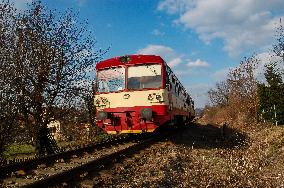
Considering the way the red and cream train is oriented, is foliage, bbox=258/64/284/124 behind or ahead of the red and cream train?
behind

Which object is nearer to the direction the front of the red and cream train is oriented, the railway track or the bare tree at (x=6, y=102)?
the railway track

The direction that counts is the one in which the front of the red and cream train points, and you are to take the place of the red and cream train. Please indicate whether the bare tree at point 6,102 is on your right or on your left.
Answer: on your right

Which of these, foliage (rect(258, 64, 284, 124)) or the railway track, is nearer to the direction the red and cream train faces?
the railway track

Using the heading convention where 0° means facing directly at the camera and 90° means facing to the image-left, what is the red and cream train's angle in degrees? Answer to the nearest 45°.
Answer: approximately 45°
